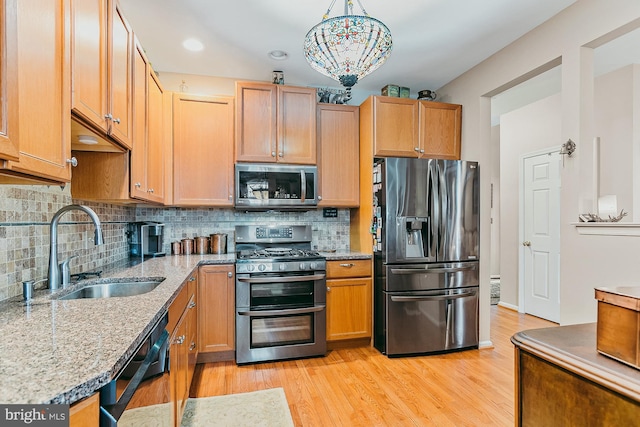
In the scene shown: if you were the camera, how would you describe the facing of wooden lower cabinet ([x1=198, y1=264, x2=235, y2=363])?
facing the viewer

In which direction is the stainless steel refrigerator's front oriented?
toward the camera

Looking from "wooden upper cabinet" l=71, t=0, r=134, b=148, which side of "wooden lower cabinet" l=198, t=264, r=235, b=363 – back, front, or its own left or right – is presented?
front

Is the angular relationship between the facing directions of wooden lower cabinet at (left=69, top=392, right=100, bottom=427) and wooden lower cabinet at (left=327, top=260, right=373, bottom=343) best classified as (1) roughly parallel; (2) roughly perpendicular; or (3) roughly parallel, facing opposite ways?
roughly perpendicular

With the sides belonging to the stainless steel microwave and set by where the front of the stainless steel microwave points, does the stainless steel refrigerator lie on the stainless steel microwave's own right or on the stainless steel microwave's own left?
on the stainless steel microwave's own left

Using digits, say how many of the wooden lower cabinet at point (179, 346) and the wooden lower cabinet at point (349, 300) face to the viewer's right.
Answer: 1

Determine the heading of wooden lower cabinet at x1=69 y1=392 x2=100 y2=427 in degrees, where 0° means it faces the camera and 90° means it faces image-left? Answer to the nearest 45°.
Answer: approximately 315°

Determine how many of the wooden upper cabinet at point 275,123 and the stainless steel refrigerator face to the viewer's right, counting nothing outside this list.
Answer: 0

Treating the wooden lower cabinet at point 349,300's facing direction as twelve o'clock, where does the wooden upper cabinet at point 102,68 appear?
The wooden upper cabinet is roughly at 1 o'clock from the wooden lower cabinet.

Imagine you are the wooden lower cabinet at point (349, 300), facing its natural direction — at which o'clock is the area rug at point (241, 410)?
The area rug is roughly at 1 o'clock from the wooden lower cabinet.

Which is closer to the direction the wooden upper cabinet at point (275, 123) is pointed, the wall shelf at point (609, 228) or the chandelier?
the chandelier
